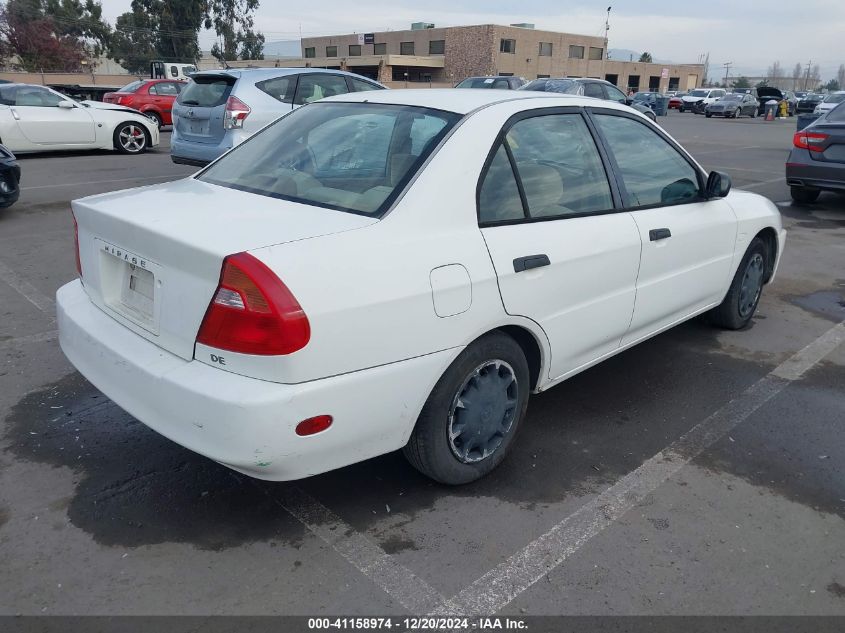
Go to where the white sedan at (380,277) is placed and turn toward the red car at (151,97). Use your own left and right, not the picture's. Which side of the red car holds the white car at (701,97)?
right

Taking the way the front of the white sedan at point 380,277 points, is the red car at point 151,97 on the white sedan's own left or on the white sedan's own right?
on the white sedan's own left

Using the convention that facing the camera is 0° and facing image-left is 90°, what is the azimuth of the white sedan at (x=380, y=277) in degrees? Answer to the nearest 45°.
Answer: approximately 225°

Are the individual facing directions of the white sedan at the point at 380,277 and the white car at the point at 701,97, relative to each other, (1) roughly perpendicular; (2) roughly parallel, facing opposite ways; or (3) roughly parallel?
roughly parallel, facing opposite ways

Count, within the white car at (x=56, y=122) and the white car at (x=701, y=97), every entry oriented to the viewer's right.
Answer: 1

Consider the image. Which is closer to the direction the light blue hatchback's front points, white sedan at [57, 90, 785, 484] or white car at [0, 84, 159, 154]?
the white car

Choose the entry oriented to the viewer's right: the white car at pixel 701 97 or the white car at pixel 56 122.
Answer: the white car at pixel 56 122

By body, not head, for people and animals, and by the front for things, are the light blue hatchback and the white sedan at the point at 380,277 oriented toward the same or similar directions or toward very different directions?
same or similar directions

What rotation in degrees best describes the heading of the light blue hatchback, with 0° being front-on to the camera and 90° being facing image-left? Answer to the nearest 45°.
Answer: approximately 225°

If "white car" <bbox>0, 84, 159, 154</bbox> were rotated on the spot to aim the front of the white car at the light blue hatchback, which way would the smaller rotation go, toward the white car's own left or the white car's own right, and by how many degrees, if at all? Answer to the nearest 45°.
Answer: approximately 45° to the white car's own right

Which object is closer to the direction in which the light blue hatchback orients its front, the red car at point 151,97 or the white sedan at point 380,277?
the red car

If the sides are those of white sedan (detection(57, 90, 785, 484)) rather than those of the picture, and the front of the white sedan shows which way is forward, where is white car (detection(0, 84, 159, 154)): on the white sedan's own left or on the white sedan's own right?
on the white sedan's own left

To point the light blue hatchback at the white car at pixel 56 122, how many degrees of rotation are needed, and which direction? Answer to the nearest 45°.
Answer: approximately 90° to its left

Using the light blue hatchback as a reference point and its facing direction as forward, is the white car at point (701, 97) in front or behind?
in front

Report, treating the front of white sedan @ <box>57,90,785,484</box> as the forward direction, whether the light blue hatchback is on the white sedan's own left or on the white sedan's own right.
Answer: on the white sedan's own left

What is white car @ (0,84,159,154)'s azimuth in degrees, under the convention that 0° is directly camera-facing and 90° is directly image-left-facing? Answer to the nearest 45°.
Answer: approximately 270°
